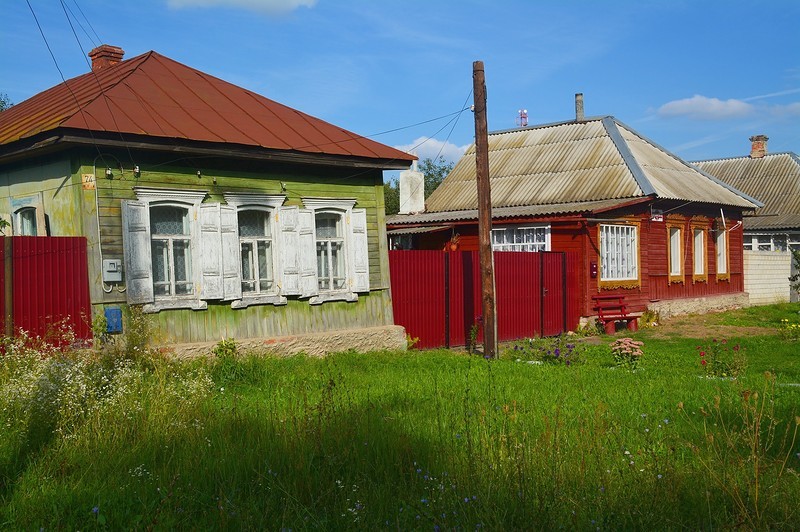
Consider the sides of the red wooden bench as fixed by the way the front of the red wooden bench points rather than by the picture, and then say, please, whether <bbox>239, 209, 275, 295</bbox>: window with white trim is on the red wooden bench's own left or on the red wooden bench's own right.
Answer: on the red wooden bench's own right

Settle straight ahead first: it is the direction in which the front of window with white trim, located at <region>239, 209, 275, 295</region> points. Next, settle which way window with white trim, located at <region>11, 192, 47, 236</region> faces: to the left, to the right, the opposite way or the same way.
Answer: to the right

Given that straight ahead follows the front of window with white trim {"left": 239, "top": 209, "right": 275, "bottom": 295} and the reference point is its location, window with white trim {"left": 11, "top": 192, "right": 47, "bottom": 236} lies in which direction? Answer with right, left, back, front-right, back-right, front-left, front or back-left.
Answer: back-right

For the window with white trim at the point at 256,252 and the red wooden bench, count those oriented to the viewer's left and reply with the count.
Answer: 0

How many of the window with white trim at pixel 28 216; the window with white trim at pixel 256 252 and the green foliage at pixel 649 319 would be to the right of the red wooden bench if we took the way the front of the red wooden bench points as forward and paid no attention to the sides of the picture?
2

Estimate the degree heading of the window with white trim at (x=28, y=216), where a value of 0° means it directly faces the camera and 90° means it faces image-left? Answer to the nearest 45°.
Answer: approximately 45°

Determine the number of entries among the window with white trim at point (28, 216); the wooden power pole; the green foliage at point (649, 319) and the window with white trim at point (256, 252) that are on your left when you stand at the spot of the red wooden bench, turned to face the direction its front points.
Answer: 1

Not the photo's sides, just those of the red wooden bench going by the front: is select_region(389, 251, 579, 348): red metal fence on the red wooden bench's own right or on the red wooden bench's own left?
on the red wooden bench's own right
